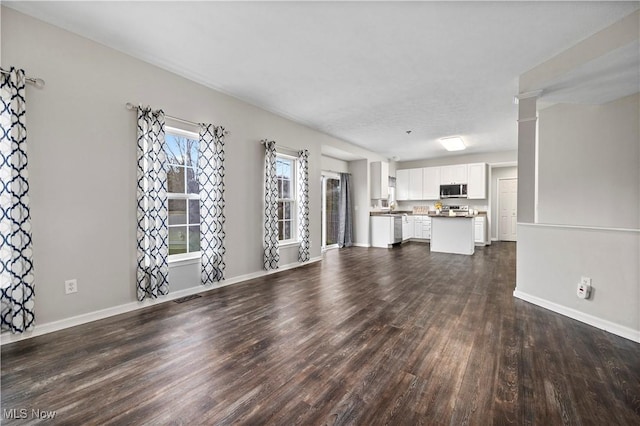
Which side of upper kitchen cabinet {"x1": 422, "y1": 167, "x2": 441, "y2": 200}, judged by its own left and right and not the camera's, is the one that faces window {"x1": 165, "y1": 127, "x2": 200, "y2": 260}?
front

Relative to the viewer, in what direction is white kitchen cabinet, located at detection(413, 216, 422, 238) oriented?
toward the camera

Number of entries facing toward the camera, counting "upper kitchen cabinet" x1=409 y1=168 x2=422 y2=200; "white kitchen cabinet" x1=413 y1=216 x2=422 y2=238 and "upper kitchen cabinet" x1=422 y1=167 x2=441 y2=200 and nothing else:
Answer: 3

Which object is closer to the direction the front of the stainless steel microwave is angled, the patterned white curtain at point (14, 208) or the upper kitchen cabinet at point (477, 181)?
the patterned white curtain

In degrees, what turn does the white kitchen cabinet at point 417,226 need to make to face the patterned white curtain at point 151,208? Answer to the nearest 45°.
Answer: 0° — it already faces it

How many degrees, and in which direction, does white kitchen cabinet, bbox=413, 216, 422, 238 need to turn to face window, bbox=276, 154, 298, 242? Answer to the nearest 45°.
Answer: approximately 45° to its right

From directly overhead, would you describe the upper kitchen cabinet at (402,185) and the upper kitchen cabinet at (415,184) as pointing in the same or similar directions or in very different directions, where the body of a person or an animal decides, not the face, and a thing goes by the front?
same or similar directions

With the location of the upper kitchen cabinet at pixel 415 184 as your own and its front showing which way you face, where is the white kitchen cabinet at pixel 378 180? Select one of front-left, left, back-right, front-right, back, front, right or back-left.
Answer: front-right

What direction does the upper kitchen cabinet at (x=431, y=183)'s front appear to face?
toward the camera

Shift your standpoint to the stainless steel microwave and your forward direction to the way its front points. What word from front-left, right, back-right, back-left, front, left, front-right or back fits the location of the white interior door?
back-left

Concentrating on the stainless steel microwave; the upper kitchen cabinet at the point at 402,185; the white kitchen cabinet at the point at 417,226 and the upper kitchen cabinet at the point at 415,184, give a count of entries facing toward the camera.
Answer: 4

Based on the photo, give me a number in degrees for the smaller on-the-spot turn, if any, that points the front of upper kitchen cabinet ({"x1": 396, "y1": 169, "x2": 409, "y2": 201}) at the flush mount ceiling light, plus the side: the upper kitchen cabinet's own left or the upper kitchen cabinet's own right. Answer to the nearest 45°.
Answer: approximately 45° to the upper kitchen cabinet's own left

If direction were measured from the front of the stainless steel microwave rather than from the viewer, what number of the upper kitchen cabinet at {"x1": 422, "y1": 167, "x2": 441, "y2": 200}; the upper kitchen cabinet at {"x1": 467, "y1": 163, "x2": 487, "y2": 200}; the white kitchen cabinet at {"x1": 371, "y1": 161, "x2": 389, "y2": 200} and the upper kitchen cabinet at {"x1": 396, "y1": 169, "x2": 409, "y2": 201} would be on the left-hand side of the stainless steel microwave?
1

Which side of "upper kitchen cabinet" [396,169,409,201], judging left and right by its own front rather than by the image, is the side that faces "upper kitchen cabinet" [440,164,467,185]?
left

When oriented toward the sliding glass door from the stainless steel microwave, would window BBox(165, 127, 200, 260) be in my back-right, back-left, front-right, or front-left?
front-left
